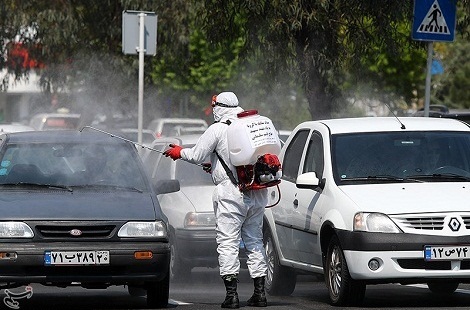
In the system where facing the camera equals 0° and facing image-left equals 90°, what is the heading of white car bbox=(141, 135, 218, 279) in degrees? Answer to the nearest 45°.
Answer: approximately 315°

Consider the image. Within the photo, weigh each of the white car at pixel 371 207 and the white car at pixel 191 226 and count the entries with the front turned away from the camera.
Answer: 0

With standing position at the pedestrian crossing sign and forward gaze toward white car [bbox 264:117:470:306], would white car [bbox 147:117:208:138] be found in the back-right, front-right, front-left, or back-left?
back-right

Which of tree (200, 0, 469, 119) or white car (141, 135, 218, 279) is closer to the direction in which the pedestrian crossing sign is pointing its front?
the white car

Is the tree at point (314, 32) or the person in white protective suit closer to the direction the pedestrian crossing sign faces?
the person in white protective suit

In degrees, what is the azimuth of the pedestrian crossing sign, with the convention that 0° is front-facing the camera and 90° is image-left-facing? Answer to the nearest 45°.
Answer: approximately 0°

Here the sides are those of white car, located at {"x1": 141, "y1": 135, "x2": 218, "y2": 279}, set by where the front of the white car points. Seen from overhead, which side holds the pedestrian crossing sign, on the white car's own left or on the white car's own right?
on the white car's own left

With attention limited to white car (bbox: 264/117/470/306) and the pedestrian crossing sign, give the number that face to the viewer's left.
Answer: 0

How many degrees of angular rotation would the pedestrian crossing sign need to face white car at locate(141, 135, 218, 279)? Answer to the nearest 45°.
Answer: approximately 45° to its right
